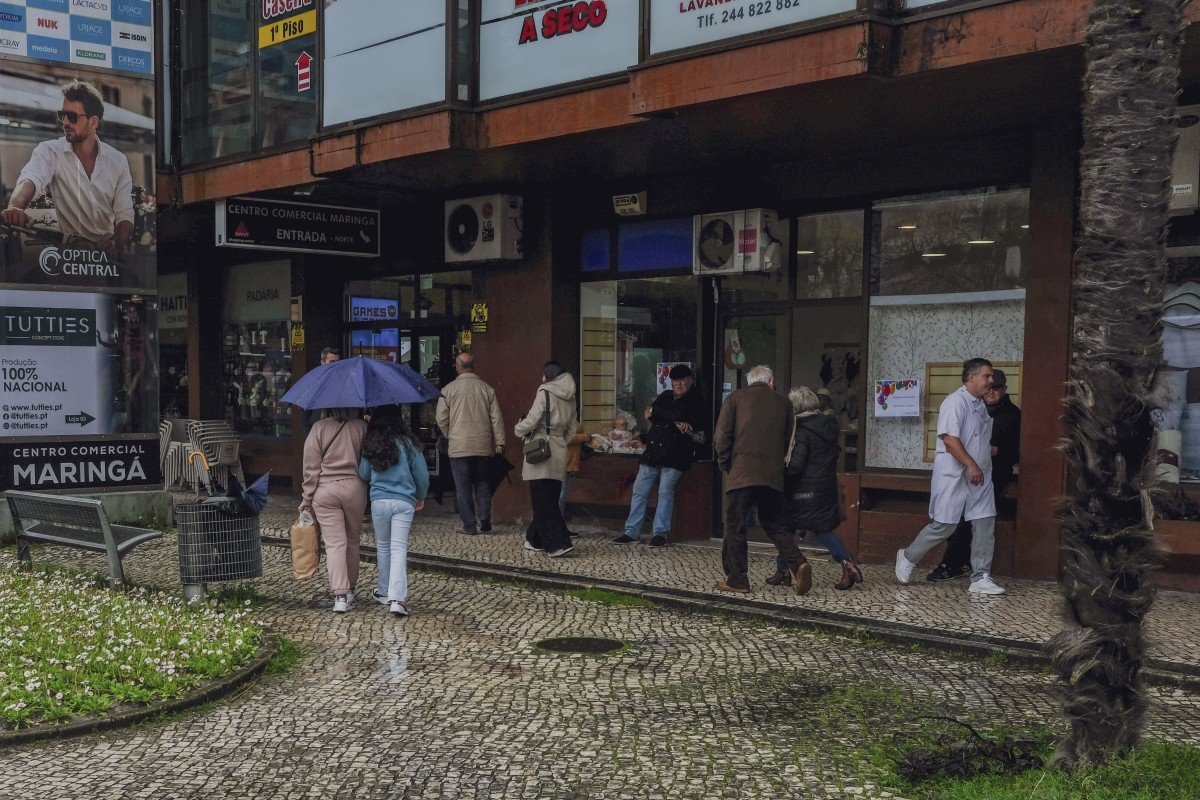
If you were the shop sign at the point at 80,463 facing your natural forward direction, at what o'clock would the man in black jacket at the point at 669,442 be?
The man in black jacket is roughly at 10 o'clock from the shop sign.

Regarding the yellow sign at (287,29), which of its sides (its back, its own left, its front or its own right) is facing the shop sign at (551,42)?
left

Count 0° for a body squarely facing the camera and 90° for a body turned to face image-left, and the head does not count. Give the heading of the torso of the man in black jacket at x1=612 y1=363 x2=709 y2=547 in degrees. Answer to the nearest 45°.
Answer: approximately 45°

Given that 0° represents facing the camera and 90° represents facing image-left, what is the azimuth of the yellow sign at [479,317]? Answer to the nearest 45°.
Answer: approximately 0°

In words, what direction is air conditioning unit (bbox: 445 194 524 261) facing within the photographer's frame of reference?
facing the viewer and to the left of the viewer

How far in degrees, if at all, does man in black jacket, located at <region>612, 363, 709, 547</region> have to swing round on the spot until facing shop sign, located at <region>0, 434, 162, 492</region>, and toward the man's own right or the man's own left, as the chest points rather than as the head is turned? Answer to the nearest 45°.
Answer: approximately 45° to the man's own right

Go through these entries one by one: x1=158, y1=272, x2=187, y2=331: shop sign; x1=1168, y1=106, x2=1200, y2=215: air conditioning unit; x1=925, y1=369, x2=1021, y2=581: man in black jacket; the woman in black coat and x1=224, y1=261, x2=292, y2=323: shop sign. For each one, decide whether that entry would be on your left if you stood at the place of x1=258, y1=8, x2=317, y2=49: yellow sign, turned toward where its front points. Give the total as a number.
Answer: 3

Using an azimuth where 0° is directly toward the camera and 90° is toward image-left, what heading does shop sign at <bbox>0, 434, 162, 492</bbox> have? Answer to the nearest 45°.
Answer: approximately 0°

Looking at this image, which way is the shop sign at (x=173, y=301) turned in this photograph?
toward the camera
